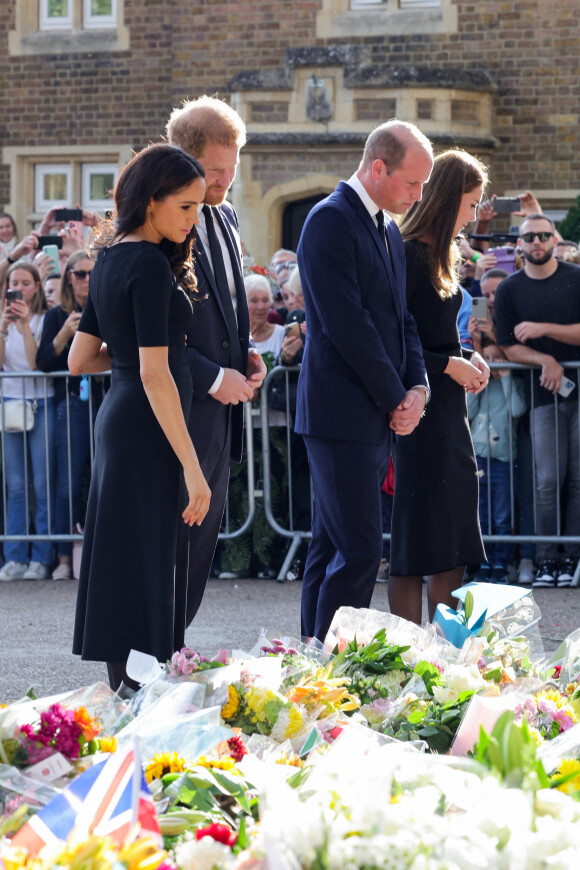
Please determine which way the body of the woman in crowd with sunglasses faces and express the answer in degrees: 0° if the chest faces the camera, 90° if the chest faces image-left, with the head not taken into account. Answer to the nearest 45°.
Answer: approximately 315°

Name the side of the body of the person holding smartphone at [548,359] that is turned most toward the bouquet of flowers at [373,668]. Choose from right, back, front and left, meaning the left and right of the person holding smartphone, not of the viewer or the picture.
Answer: front

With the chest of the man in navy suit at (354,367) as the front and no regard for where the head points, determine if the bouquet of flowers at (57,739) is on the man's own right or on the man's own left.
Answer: on the man's own right

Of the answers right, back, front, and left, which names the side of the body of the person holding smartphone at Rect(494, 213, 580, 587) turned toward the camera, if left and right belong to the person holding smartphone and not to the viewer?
front

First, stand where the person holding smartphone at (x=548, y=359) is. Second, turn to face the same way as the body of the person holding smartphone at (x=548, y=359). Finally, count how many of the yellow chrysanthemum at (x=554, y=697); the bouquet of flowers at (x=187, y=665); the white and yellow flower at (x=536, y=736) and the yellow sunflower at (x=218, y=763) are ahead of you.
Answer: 4

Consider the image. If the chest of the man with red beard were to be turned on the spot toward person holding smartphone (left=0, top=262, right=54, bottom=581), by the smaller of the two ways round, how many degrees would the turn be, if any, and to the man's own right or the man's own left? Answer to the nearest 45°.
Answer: approximately 135° to the man's own left

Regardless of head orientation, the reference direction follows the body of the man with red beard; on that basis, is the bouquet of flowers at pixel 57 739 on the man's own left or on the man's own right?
on the man's own right

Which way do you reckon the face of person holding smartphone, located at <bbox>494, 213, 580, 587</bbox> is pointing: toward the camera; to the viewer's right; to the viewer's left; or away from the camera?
toward the camera

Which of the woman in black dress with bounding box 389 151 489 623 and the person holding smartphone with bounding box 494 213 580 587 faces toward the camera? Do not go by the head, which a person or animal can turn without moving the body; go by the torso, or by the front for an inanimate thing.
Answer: the person holding smartphone
